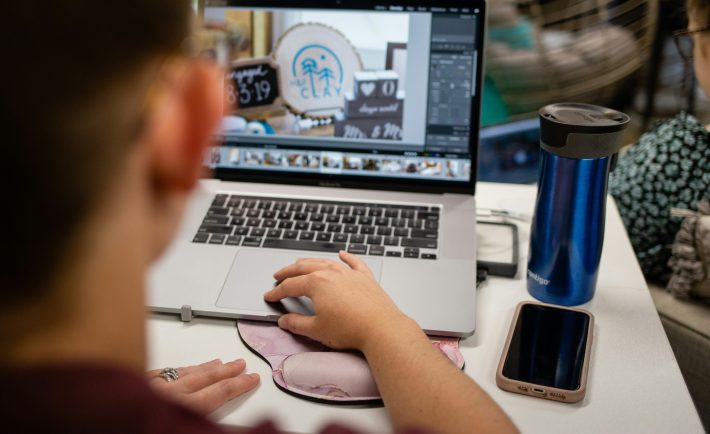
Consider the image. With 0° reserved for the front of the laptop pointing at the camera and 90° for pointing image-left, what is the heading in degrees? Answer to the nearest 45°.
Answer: approximately 0°
